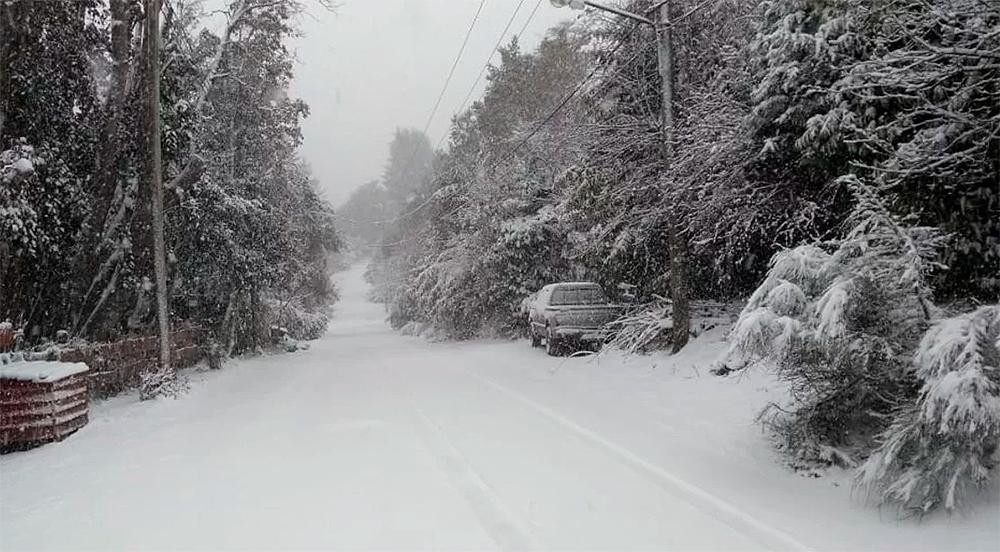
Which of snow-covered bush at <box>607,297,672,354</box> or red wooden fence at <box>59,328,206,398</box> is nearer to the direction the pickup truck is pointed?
the red wooden fence

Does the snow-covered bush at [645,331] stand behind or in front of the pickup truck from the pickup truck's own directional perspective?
behind

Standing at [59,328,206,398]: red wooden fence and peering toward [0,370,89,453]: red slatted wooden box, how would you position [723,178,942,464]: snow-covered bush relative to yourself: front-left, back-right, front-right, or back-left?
front-left
